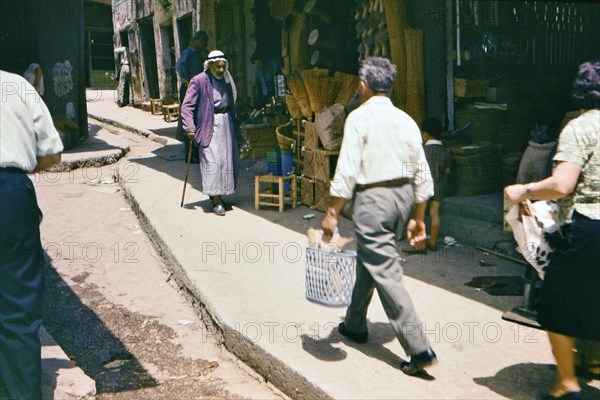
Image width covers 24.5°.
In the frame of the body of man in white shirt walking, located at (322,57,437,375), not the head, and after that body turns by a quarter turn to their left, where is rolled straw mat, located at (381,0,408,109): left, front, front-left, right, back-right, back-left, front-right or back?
back-right

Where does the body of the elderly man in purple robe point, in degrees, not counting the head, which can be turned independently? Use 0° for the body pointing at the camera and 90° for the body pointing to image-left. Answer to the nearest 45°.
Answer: approximately 315°

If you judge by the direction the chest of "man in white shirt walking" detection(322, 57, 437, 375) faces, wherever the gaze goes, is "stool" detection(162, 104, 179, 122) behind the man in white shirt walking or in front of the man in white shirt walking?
in front

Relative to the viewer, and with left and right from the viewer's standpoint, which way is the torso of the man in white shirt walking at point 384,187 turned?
facing away from the viewer and to the left of the viewer

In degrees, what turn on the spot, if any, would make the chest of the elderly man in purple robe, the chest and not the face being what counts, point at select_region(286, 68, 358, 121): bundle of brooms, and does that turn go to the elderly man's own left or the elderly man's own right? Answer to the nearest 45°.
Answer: approximately 45° to the elderly man's own left

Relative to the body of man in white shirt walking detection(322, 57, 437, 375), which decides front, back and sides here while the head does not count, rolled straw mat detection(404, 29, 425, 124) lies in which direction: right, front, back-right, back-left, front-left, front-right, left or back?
front-right

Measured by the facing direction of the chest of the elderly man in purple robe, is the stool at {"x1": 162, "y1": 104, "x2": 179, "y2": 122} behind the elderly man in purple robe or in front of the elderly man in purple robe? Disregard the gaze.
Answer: behind

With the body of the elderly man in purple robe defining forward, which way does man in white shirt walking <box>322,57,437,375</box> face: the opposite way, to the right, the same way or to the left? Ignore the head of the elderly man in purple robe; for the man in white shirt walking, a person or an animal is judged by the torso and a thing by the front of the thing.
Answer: the opposite way

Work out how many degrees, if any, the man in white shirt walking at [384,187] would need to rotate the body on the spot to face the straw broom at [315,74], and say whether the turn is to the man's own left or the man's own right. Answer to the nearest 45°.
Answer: approximately 45° to the man's own right

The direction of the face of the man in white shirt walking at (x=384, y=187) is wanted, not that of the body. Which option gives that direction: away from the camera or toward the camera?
away from the camera
